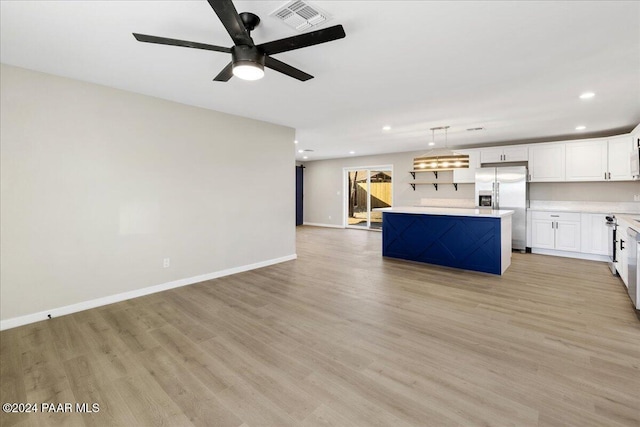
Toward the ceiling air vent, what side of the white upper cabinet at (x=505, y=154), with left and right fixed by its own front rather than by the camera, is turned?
front

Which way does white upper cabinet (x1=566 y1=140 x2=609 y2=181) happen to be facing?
toward the camera

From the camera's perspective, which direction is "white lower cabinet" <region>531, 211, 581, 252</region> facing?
toward the camera

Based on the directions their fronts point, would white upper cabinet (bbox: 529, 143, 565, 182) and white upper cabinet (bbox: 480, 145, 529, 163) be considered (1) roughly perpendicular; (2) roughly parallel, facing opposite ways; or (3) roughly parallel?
roughly parallel

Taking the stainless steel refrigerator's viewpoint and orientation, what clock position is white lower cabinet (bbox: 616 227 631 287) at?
The white lower cabinet is roughly at 11 o'clock from the stainless steel refrigerator.

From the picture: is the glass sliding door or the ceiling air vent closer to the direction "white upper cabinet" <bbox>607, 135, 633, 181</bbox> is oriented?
the ceiling air vent

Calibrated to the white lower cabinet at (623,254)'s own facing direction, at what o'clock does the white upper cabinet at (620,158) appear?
The white upper cabinet is roughly at 3 o'clock from the white lower cabinet.

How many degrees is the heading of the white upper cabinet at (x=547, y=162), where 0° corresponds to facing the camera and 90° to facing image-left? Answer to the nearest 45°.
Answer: approximately 0°

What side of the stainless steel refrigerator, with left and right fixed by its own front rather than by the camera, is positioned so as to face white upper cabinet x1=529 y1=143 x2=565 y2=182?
left

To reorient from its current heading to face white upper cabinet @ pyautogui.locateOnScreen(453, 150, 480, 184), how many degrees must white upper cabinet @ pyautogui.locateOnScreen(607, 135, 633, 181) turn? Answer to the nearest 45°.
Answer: approximately 90° to its right

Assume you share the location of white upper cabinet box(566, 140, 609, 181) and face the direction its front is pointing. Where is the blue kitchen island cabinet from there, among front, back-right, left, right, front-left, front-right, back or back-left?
front-right

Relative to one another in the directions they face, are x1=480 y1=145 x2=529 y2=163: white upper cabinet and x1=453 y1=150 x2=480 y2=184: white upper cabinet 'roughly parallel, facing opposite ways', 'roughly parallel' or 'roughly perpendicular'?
roughly parallel

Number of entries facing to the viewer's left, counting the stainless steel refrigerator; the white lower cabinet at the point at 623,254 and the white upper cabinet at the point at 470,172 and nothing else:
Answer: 1

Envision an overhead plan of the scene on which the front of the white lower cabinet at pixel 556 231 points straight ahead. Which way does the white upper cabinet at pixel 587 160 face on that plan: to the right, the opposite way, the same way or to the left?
the same way

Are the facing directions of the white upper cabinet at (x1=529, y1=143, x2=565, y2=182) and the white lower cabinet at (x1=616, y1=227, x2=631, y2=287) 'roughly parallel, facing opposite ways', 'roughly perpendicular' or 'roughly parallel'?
roughly perpendicular

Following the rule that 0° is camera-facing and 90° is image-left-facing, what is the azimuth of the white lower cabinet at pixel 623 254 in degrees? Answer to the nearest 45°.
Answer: approximately 90°

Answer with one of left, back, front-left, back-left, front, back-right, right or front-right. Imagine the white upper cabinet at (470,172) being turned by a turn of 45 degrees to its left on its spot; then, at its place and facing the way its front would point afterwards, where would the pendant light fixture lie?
front-right

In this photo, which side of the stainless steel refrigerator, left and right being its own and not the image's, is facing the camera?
front
